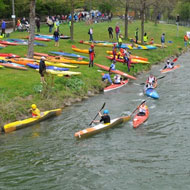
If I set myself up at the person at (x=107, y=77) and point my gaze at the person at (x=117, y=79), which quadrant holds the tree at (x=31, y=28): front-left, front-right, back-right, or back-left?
back-left

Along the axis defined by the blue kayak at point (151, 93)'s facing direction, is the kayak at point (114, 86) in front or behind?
behind
